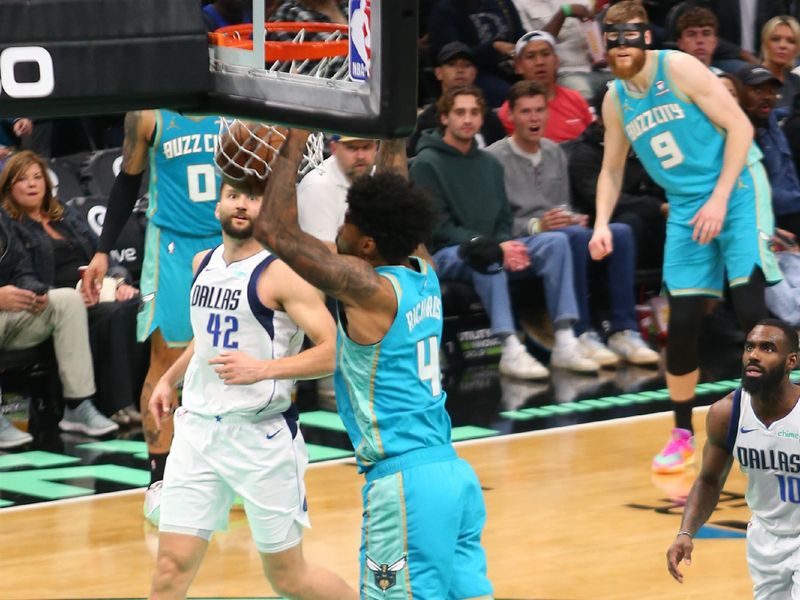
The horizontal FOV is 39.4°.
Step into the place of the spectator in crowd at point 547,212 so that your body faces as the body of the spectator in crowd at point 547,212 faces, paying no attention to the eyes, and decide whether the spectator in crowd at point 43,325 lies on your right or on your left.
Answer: on your right

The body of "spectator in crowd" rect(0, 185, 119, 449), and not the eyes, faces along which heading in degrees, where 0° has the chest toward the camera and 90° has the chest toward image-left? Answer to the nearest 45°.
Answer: approximately 315°

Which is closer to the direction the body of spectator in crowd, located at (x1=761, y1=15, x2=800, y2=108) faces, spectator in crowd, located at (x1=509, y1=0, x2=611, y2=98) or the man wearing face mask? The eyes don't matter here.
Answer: the man wearing face mask

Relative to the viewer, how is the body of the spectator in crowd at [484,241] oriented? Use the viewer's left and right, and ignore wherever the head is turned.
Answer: facing the viewer and to the right of the viewer

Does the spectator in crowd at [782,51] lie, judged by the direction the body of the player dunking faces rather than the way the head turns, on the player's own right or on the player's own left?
on the player's own right

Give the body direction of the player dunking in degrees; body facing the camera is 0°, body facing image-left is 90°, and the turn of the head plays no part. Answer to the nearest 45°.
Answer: approximately 135°
